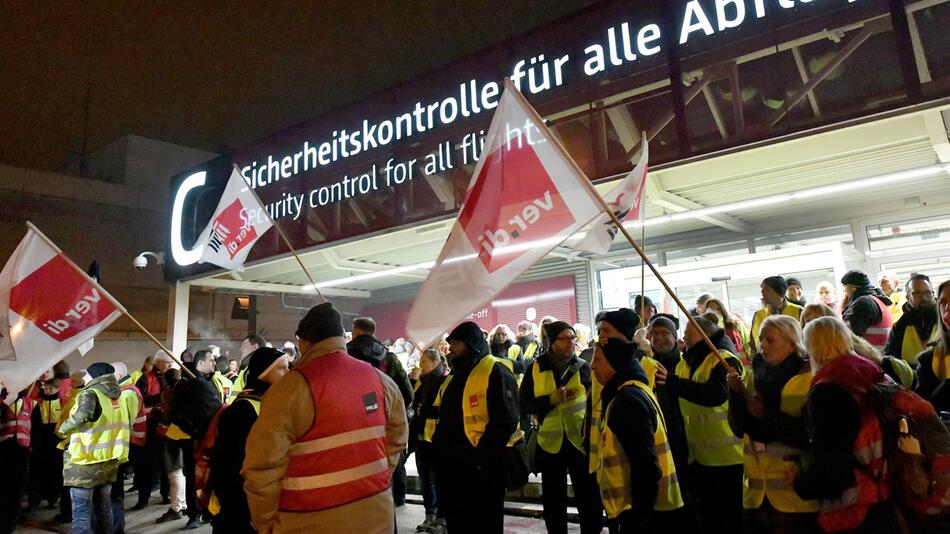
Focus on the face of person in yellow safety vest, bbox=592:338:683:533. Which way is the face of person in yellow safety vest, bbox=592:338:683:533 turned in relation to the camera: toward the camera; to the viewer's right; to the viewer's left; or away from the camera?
to the viewer's left

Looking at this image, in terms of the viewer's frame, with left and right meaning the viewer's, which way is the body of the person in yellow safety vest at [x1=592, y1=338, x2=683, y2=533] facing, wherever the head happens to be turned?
facing to the left of the viewer

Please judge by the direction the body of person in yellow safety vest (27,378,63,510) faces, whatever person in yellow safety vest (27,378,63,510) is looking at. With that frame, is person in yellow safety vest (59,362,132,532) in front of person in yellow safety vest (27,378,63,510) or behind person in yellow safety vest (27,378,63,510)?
in front

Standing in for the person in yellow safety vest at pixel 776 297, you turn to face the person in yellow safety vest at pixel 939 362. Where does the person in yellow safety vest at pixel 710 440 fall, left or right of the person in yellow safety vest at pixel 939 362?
right

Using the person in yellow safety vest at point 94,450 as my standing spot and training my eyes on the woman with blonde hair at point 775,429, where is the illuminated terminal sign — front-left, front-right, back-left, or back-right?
front-left

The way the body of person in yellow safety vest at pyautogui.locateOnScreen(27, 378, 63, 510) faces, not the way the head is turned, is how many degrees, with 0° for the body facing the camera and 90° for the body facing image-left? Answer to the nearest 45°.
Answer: approximately 0°

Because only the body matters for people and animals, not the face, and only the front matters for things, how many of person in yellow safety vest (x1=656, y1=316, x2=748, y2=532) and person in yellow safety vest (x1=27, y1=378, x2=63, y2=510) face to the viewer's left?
1

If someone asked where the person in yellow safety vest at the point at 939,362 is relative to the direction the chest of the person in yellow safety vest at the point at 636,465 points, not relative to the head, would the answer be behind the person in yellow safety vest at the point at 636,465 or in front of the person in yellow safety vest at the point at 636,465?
behind

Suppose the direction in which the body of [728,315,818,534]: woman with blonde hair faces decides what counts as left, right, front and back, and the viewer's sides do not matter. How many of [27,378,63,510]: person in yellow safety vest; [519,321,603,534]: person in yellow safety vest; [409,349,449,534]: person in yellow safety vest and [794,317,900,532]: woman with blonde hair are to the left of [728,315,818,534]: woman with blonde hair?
1

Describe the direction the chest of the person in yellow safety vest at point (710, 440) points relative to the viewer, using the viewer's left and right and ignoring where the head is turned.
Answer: facing to the left of the viewer
